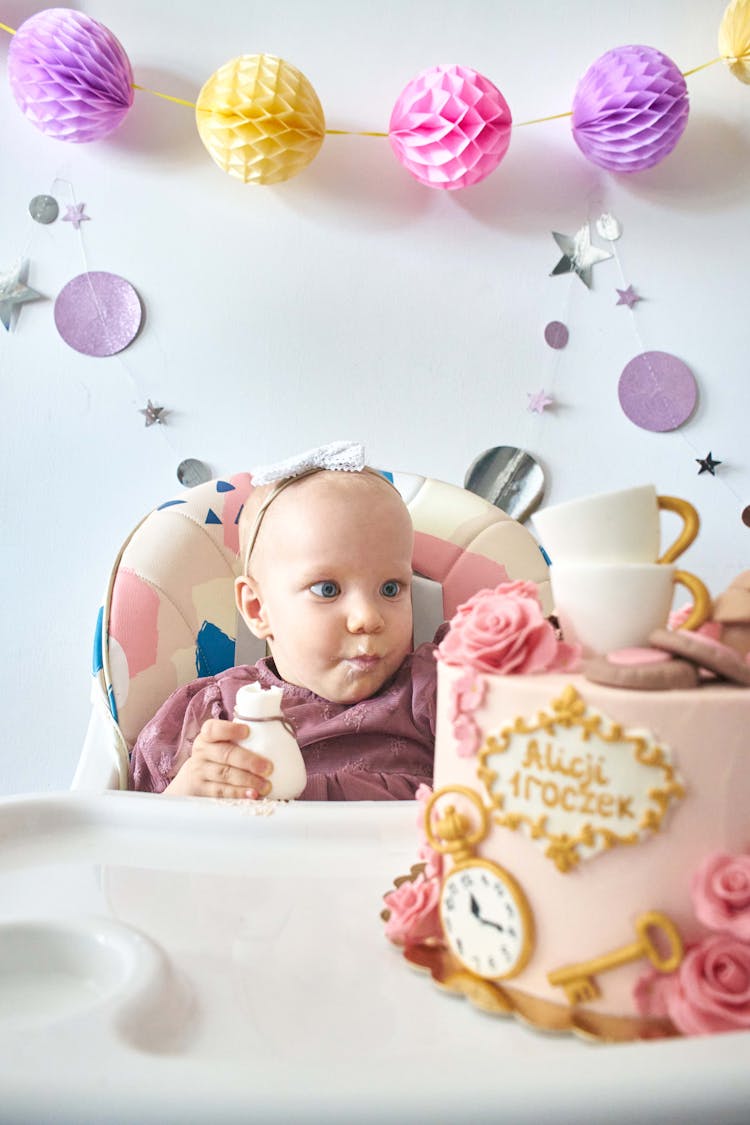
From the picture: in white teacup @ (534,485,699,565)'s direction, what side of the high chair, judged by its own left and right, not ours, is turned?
front

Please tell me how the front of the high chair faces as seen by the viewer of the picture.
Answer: facing the viewer

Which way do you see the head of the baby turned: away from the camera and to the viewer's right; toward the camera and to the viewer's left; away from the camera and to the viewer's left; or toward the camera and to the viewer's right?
toward the camera and to the viewer's right

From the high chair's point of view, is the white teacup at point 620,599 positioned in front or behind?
in front
